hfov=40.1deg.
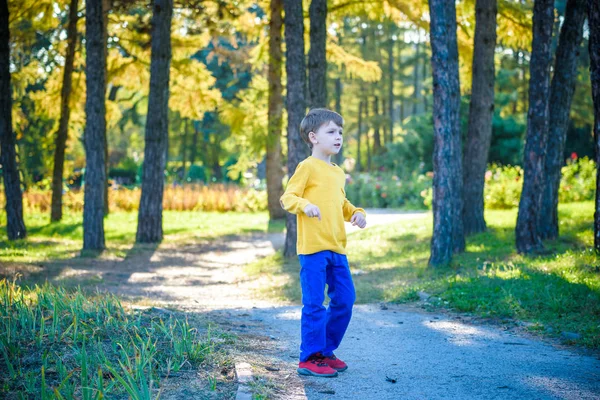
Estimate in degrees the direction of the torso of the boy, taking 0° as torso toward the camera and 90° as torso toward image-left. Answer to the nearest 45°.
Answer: approximately 315°

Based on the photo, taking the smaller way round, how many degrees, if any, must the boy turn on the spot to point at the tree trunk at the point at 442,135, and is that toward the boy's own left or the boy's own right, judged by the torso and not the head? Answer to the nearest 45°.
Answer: approximately 135° to the boy's own left

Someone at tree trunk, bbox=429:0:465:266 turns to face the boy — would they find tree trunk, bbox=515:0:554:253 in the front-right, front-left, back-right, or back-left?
back-left

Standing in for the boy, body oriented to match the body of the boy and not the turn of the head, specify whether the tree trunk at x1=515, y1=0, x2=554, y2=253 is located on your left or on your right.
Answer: on your left
